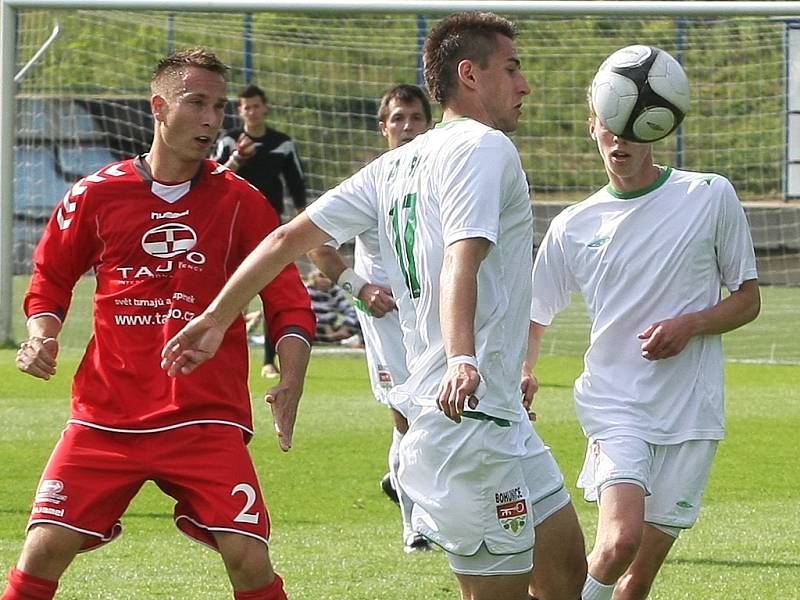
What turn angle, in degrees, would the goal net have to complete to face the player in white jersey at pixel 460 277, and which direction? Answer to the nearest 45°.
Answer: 0° — it already faces them

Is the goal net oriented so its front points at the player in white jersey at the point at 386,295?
yes

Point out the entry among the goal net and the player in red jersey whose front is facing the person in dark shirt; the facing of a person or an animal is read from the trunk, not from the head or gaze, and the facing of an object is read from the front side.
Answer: the goal net

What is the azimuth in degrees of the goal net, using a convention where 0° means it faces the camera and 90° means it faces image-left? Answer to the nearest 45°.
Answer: approximately 0°

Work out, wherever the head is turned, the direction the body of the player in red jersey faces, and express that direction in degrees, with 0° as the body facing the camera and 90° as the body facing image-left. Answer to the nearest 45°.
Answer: approximately 0°
